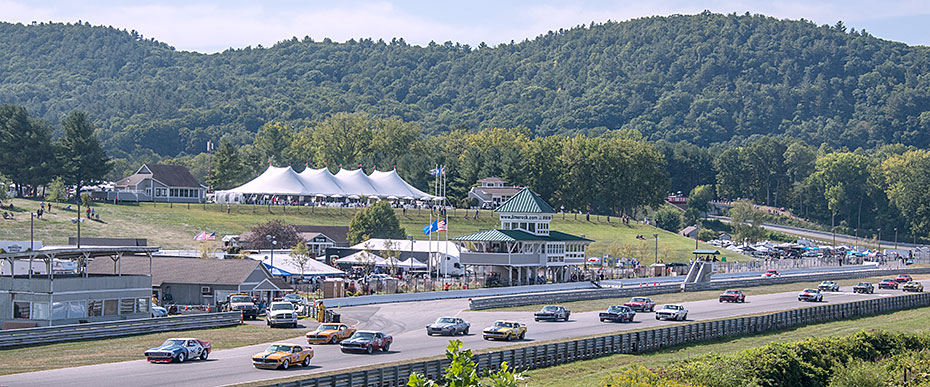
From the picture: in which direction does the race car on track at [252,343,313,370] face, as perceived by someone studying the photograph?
facing the viewer and to the left of the viewer

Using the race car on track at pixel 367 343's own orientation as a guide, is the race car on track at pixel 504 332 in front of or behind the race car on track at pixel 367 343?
behind

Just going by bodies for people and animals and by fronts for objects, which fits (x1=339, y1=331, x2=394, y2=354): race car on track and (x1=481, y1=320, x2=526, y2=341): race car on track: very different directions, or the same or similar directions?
same or similar directions

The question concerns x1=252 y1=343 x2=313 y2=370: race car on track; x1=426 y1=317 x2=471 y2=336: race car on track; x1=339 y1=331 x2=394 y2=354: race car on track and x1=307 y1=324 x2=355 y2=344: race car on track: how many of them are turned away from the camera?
0

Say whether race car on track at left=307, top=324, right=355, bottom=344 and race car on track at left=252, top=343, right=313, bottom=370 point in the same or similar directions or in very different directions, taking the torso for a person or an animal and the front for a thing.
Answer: same or similar directions

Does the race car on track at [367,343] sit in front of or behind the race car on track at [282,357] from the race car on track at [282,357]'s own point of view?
behind

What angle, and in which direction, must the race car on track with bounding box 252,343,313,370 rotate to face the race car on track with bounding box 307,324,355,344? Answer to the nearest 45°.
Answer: approximately 135° to its right

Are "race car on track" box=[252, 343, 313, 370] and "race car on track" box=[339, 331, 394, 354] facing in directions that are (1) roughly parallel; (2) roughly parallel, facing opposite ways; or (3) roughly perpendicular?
roughly parallel

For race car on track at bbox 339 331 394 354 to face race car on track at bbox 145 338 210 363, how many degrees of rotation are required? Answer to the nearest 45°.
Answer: approximately 45° to its right

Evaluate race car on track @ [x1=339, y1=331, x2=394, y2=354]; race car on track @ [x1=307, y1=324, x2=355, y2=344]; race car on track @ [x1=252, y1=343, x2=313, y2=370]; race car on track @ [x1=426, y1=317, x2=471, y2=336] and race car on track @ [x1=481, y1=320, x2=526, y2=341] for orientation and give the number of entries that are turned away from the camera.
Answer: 0

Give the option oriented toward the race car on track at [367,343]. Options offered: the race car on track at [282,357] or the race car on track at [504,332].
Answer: the race car on track at [504,332]

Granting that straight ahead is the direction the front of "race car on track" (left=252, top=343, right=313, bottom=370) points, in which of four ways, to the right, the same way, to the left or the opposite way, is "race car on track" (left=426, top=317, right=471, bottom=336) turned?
the same way

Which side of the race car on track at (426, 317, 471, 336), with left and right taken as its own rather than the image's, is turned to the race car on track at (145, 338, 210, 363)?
front

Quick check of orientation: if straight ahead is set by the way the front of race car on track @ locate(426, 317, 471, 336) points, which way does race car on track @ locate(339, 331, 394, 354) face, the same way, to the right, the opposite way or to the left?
the same way

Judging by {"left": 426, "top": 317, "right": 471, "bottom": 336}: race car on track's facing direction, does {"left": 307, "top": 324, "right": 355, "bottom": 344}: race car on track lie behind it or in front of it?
in front

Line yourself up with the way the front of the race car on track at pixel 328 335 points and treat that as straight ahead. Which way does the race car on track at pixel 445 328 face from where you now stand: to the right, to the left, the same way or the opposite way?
the same way
